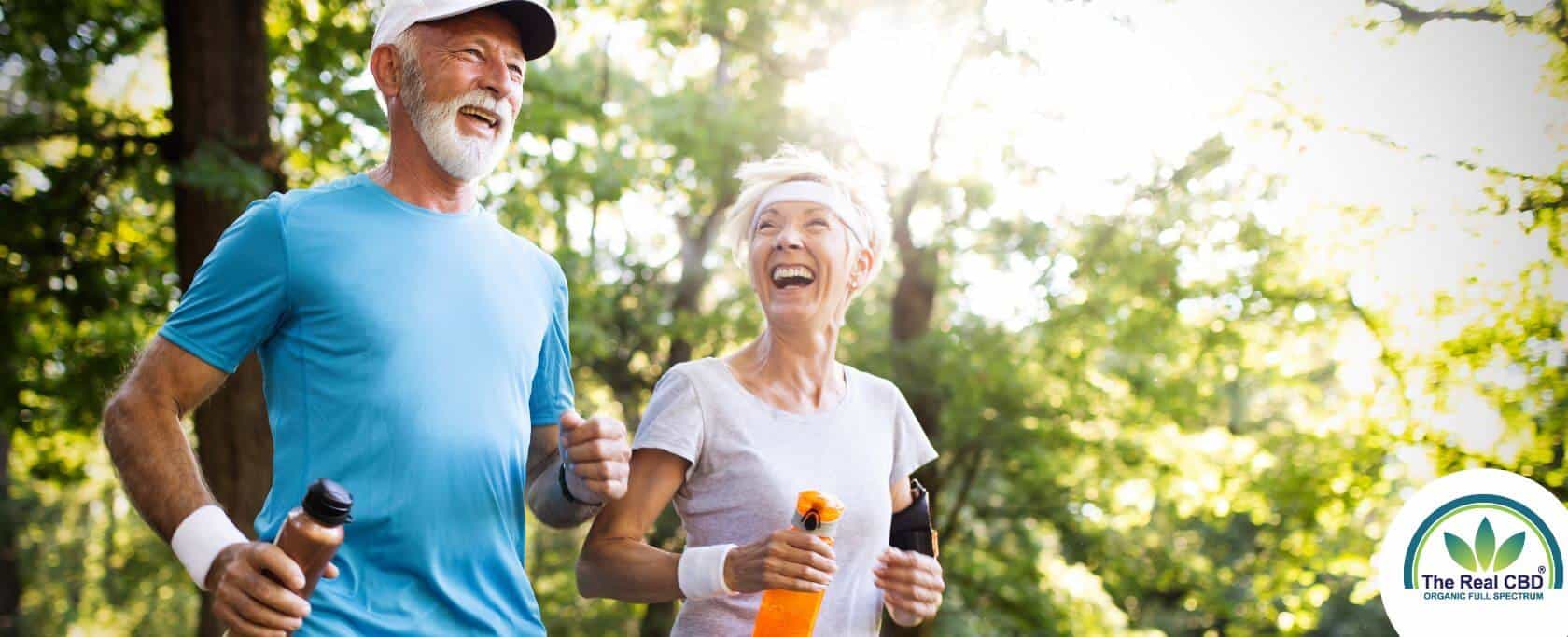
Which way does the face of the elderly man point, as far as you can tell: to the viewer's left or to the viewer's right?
to the viewer's right

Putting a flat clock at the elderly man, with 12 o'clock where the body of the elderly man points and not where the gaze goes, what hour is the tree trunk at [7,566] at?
The tree trunk is roughly at 7 o'clock from the elderly man.

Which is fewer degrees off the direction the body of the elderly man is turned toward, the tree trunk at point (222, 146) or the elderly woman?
the elderly woman

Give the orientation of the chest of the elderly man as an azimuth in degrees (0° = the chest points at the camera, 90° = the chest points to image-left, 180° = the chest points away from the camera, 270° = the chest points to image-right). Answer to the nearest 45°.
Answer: approximately 315°

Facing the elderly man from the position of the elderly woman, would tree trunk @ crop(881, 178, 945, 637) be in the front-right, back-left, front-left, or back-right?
back-right

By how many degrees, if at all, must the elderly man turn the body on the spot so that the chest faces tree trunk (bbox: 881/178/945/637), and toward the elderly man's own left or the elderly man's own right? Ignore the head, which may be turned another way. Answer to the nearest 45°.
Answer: approximately 90° to the elderly man's own left

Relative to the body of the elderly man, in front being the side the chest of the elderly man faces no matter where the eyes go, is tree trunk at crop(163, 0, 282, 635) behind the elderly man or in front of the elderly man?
behind
